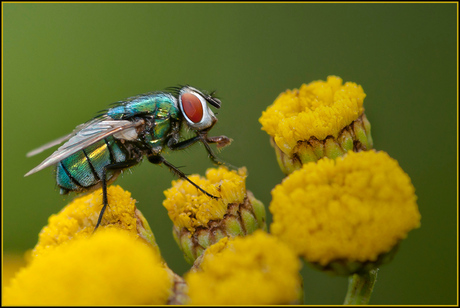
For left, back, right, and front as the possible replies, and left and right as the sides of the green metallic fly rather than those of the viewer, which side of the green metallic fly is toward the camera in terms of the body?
right

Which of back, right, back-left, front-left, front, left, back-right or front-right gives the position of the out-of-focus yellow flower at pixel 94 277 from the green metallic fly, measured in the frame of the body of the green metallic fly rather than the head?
right

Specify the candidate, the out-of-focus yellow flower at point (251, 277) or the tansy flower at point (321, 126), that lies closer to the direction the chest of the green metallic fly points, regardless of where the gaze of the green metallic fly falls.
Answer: the tansy flower

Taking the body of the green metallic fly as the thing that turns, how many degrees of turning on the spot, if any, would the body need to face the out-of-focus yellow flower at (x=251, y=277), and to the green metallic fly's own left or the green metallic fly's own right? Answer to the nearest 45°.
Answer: approximately 90° to the green metallic fly's own right
